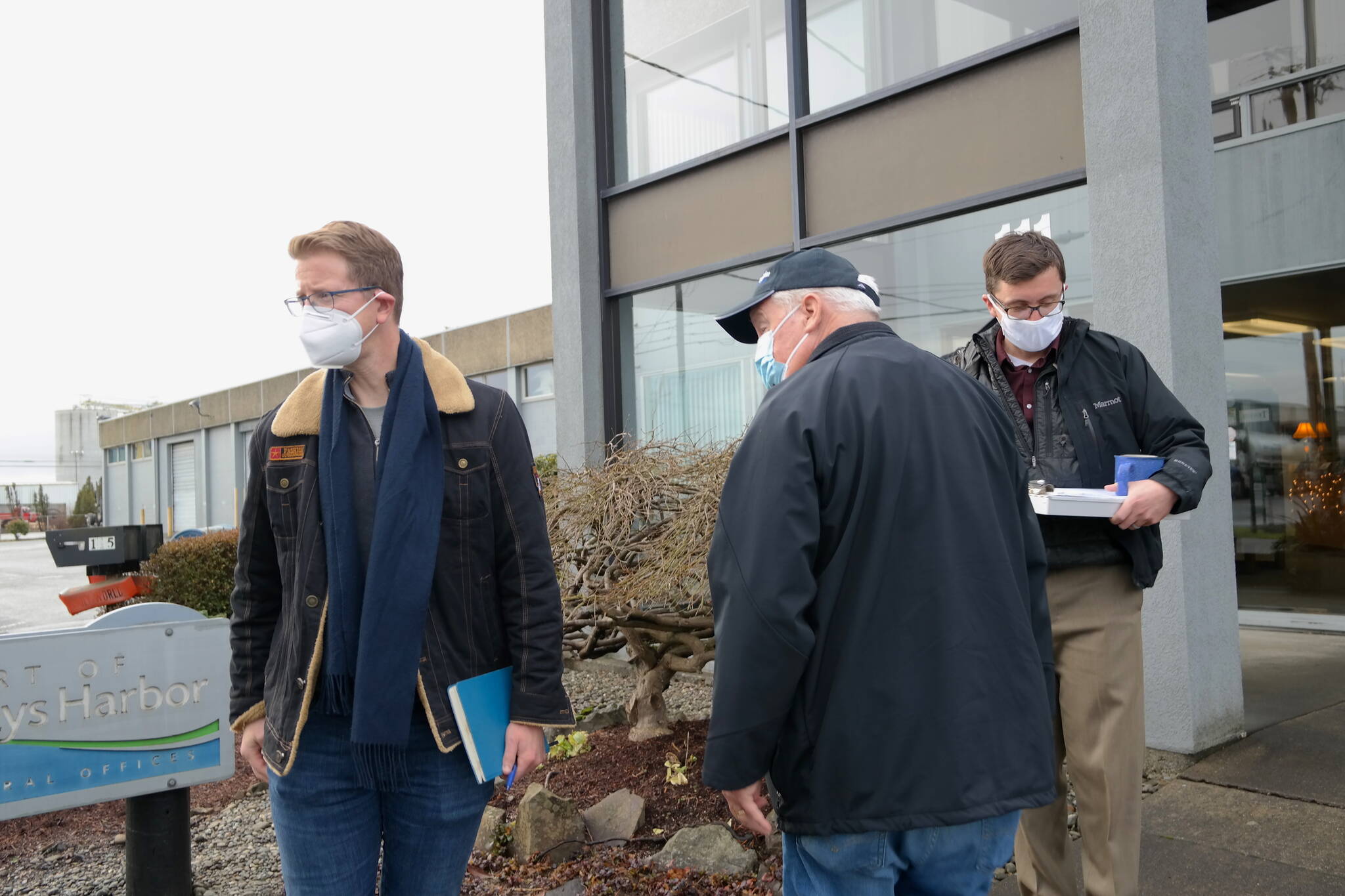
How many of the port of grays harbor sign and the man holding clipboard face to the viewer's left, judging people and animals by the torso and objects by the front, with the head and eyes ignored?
0

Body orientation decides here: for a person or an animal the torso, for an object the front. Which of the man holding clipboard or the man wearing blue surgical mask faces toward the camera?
the man holding clipboard

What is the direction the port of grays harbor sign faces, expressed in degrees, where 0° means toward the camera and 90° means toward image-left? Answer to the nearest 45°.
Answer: approximately 315°

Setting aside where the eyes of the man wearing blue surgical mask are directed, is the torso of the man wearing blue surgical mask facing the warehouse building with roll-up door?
yes

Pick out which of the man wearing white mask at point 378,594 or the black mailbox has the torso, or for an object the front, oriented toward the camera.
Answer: the man wearing white mask

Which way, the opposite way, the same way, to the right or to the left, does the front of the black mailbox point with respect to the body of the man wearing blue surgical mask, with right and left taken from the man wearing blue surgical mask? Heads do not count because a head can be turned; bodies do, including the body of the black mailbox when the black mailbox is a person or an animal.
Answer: to the left

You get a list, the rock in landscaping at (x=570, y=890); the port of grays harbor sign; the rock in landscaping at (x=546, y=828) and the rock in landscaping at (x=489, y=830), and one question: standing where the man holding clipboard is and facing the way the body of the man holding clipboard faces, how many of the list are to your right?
4

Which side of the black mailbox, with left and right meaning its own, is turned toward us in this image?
left

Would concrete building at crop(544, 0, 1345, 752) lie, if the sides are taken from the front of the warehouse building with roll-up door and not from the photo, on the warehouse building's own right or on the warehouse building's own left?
on the warehouse building's own left

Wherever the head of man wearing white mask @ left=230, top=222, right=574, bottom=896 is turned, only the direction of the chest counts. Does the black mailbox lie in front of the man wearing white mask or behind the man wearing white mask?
behind

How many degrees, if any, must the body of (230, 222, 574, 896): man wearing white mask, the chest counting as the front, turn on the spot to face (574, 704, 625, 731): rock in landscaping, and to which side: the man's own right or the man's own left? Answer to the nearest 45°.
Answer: approximately 180°

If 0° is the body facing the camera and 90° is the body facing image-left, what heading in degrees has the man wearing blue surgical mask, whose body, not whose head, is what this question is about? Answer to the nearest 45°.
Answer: approximately 135°

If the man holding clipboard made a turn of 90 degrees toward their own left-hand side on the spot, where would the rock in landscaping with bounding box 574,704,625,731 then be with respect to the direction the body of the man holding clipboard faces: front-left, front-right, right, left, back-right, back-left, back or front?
back-left

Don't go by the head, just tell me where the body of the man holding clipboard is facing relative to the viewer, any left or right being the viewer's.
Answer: facing the viewer

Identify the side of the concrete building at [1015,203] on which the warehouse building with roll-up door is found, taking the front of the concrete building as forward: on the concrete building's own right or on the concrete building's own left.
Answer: on the concrete building's own right

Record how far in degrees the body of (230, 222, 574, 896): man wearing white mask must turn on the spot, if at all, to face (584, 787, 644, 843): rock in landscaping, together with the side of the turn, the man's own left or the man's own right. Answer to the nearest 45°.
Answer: approximately 135° to the man's own left

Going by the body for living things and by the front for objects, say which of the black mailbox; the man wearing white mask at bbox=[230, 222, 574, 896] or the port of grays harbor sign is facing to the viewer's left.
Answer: the black mailbox

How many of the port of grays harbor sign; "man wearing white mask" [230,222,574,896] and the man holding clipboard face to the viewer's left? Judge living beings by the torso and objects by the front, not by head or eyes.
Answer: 0
